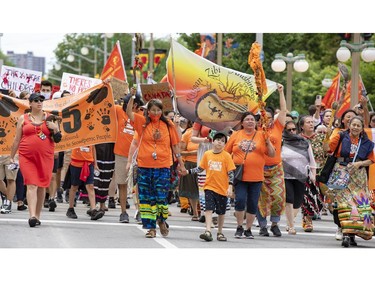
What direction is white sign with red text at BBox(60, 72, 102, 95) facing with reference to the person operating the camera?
facing the viewer

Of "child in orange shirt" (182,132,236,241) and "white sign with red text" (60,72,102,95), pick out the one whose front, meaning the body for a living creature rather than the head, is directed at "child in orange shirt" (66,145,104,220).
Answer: the white sign with red text

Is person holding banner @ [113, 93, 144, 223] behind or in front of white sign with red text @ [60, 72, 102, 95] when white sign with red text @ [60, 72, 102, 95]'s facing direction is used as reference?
in front

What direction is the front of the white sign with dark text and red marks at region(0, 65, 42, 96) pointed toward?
toward the camera

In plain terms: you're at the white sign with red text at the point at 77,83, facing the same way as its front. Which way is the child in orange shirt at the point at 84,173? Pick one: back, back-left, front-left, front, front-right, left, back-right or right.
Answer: front

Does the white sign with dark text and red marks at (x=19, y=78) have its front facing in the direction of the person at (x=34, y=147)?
yes

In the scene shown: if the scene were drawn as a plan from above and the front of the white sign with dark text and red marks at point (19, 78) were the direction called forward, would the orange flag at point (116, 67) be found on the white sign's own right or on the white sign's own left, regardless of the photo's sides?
on the white sign's own left

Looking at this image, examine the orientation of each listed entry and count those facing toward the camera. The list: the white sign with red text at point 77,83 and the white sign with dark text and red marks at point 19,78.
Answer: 2
